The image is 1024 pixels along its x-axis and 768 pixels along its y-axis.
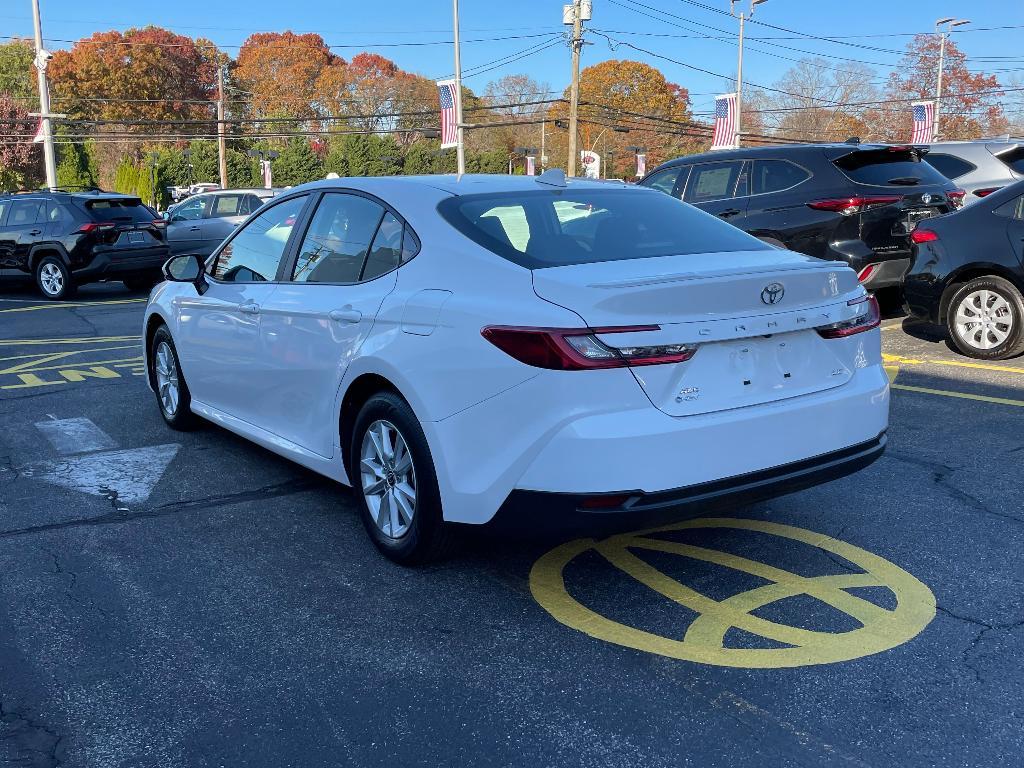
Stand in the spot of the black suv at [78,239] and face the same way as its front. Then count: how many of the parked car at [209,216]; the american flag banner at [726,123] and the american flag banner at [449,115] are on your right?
3

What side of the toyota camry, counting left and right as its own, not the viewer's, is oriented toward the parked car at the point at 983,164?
right

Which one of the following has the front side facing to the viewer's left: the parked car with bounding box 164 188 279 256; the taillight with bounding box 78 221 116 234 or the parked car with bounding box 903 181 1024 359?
the parked car with bounding box 164 188 279 256

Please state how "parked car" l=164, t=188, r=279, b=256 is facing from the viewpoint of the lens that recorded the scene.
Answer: facing to the left of the viewer

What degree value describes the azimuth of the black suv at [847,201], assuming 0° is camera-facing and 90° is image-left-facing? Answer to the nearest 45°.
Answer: approximately 135°

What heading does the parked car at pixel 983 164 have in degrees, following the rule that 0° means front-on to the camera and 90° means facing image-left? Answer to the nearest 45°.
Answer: approximately 135°

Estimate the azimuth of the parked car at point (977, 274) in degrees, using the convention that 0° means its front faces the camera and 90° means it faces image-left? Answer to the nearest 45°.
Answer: approximately 270°

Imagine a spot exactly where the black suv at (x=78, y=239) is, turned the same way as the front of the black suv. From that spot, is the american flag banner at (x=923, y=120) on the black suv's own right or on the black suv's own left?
on the black suv's own right

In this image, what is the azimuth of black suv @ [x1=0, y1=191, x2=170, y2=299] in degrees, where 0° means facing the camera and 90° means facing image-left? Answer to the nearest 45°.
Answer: approximately 135°

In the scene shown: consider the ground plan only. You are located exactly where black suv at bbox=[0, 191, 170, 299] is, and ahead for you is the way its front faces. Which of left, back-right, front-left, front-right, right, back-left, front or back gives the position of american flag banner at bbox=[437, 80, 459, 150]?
right

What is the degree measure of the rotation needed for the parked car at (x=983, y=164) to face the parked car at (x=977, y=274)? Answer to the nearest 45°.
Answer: approximately 135° to its left

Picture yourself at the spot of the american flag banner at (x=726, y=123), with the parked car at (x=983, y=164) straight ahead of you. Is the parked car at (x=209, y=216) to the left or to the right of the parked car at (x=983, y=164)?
right
